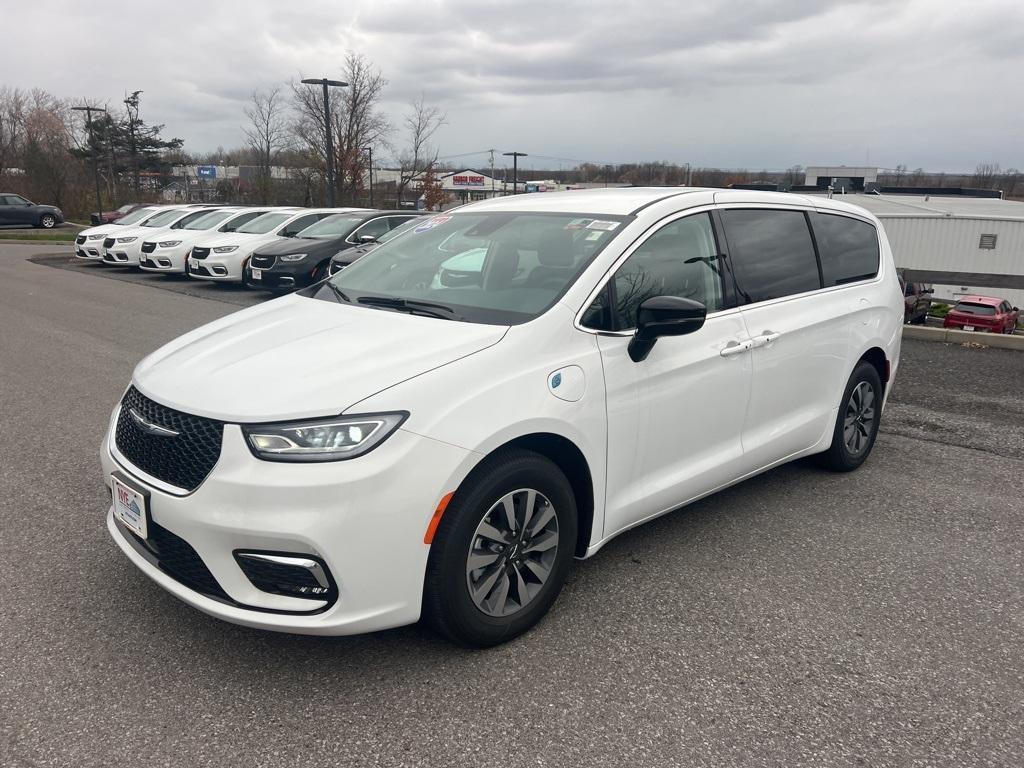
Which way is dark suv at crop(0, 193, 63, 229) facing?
to the viewer's right

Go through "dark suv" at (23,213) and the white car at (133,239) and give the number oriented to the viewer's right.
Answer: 1

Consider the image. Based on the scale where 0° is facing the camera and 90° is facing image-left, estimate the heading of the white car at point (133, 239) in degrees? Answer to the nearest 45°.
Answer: approximately 45°

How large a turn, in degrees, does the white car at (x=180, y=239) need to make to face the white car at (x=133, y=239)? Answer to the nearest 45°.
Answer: approximately 90° to its right

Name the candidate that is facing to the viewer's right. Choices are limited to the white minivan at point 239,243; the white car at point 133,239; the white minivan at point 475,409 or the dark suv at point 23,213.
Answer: the dark suv

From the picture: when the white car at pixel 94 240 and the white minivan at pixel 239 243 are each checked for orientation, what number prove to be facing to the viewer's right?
0

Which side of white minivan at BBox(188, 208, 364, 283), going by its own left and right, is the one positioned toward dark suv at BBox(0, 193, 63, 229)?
right
